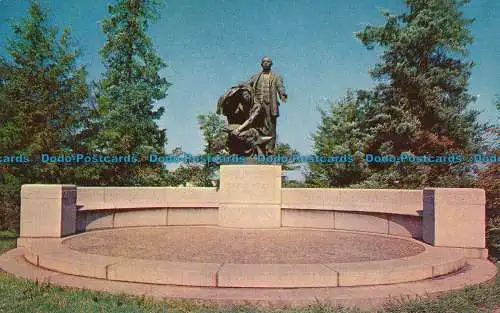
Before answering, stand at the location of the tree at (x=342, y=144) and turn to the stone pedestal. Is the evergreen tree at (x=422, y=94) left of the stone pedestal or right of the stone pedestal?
left

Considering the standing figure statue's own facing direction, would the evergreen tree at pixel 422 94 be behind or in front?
behind

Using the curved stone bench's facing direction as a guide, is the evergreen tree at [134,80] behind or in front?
behind

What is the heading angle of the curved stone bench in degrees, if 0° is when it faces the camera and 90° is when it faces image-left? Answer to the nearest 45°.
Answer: approximately 0°

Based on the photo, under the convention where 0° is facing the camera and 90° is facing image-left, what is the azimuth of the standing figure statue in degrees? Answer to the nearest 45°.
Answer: approximately 0°

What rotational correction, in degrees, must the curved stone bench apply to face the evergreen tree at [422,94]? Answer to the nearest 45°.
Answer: approximately 135° to its left

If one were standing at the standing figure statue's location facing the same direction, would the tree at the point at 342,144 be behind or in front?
behind

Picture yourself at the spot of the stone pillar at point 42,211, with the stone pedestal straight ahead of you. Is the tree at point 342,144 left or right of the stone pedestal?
left

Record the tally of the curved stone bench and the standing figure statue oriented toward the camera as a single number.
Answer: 2
